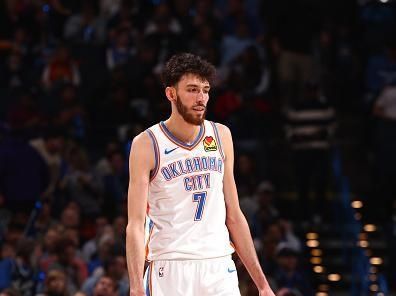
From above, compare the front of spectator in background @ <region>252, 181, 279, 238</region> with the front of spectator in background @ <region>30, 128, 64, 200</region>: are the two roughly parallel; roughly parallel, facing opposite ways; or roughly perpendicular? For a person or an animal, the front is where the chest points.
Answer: roughly parallel

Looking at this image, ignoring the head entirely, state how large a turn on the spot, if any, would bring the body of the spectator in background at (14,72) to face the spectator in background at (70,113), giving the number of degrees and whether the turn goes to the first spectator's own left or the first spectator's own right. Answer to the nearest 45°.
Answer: approximately 45° to the first spectator's own left

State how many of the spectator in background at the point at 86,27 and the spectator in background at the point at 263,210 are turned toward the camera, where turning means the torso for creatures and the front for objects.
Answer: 2

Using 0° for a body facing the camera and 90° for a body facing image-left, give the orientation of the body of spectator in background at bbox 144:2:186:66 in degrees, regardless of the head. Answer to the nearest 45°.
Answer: approximately 0°

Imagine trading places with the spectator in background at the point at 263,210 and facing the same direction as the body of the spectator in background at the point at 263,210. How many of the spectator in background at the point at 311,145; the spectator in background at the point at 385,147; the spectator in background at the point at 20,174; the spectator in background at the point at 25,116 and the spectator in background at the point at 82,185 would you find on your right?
3

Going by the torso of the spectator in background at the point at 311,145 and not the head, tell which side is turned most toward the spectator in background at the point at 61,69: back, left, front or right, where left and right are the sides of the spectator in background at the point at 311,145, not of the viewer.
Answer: right

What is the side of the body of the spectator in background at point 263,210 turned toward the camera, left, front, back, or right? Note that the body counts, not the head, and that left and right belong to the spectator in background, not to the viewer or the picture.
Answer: front

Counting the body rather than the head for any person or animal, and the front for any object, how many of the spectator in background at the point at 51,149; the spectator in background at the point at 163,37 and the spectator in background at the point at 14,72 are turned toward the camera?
3

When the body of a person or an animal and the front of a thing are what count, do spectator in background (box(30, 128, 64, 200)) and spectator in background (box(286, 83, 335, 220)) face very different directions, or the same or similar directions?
same or similar directions

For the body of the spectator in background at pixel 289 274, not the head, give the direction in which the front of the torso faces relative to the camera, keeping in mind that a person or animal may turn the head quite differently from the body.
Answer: toward the camera

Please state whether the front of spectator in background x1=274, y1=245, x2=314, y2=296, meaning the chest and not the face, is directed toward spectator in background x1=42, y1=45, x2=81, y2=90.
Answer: no

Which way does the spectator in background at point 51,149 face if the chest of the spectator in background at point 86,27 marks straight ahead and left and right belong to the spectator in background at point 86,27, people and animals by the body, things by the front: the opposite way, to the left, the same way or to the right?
the same way

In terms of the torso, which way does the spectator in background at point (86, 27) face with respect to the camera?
toward the camera

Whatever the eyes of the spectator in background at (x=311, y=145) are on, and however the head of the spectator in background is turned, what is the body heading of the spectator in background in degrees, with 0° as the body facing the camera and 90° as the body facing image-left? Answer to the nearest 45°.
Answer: approximately 0°

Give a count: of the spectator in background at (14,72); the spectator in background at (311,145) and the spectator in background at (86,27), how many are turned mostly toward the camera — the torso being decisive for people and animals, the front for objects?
3

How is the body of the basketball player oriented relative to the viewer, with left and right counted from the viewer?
facing the viewer and to the right of the viewer
